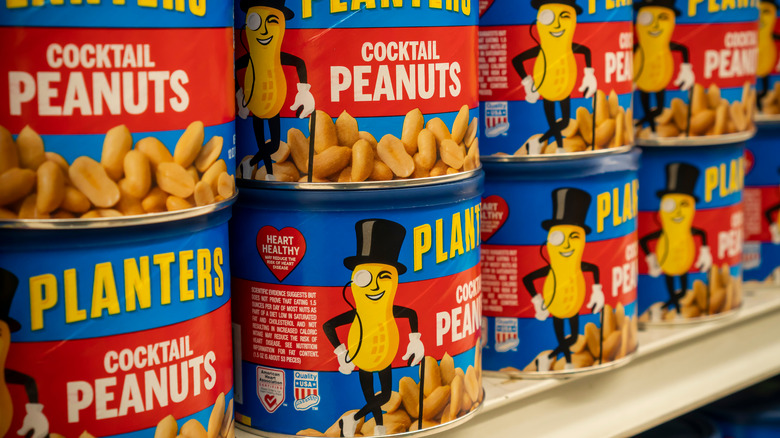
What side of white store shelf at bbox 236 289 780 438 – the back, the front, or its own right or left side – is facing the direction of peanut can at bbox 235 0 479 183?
right

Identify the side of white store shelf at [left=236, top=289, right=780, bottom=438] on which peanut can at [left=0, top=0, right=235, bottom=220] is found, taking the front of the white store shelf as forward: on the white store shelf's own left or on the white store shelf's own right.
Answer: on the white store shelf's own right

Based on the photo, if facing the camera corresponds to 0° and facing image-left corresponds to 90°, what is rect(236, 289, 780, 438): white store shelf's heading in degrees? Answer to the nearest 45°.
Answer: approximately 315°
